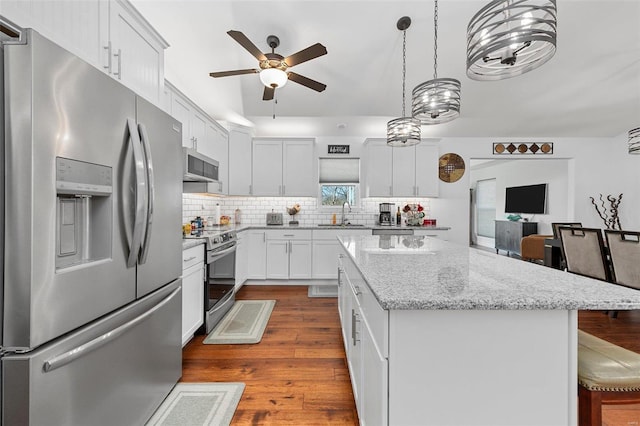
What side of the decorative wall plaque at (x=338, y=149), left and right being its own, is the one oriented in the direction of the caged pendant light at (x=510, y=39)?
front

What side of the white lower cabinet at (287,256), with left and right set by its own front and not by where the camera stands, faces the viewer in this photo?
front

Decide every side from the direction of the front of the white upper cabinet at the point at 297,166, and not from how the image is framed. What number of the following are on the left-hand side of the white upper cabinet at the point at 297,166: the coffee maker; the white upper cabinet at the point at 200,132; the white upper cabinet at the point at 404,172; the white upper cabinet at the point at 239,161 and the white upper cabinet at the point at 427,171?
3

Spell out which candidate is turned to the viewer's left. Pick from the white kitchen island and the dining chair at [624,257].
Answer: the white kitchen island

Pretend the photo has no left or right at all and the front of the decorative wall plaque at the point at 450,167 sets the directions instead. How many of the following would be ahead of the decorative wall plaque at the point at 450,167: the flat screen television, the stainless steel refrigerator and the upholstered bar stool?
2

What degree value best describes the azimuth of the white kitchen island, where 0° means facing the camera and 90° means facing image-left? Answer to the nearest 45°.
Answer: approximately 90°

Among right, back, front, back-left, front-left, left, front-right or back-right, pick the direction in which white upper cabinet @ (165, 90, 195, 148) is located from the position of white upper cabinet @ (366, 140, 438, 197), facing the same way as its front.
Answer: front-right

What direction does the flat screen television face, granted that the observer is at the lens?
facing the viewer and to the left of the viewer

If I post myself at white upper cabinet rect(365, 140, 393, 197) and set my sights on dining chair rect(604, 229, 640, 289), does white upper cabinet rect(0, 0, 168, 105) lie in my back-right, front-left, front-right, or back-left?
front-right

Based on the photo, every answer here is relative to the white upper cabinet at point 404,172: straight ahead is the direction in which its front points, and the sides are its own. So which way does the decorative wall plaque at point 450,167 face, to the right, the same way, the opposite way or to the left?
the same way

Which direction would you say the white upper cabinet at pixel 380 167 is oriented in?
toward the camera

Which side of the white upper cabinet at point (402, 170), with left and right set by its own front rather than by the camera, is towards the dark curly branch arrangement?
left

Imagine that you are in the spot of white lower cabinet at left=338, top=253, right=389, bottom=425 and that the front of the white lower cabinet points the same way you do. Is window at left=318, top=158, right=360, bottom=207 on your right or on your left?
on your right

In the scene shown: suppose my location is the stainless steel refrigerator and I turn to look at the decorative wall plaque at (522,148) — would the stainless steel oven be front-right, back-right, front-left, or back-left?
front-left

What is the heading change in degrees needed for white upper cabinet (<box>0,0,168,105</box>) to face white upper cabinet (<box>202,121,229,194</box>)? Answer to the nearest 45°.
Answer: approximately 90° to its left

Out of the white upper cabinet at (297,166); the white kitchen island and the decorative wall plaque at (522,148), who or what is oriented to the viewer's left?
the white kitchen island

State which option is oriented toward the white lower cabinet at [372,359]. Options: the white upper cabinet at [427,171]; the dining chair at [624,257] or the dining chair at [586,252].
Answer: the white upper cabinet

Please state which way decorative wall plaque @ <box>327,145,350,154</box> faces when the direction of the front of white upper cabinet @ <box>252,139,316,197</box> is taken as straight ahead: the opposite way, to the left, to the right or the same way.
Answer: the same way

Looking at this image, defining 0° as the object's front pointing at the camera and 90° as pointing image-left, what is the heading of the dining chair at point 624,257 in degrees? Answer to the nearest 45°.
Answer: approximately 225°
